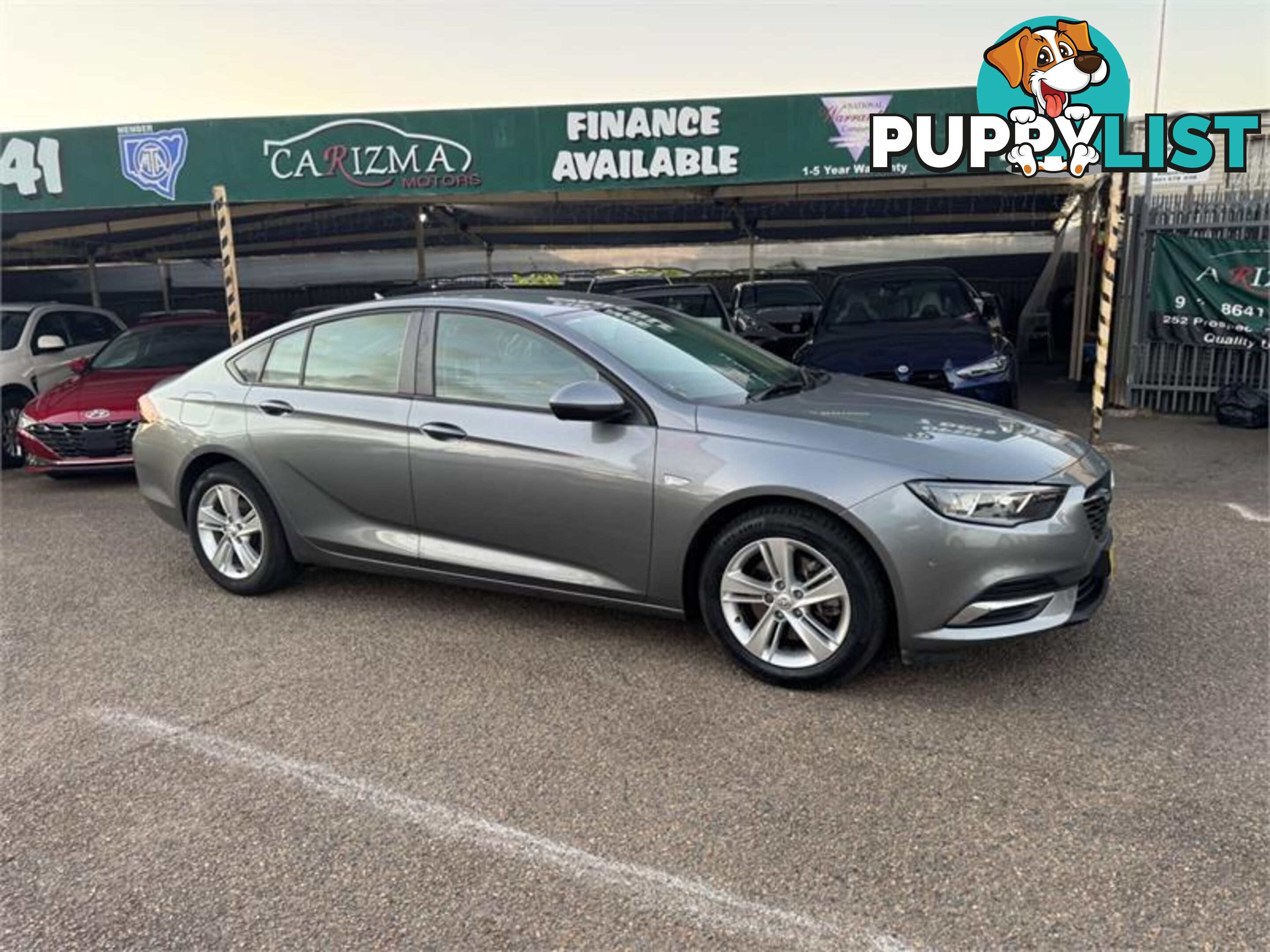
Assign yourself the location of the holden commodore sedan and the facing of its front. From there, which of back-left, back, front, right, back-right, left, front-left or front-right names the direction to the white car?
back

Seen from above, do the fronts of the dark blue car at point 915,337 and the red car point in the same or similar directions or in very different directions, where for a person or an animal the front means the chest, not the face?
same or similar directions

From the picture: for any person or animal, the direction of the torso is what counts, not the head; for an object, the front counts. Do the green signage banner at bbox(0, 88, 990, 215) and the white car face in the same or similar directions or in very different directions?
same or similar directions

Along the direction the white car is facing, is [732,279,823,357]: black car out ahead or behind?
behind

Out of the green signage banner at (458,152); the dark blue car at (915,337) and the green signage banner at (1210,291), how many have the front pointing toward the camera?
3

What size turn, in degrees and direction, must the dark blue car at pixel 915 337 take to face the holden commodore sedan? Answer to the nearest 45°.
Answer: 0° — it already faces it

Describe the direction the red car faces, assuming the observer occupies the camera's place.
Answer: facing the viewer and to the left of the viewer

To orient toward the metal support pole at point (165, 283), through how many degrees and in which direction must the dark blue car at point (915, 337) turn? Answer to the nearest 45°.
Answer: approximately 135° to its right

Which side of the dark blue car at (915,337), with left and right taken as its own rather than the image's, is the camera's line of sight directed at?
front

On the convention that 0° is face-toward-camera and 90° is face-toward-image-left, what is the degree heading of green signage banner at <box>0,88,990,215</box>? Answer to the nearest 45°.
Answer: approximately 0°

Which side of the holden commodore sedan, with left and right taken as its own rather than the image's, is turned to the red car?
back
